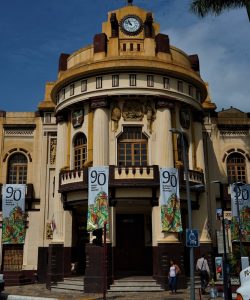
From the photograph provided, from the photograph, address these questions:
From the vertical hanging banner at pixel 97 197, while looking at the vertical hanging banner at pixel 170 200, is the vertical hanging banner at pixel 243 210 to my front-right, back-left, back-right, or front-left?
front-left

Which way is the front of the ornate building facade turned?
toward the camera

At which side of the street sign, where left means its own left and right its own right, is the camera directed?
front

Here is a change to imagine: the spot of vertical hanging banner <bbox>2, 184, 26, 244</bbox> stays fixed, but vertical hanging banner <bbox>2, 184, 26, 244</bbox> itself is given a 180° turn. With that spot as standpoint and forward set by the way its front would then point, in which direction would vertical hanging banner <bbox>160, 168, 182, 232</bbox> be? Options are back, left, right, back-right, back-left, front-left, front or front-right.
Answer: back-right

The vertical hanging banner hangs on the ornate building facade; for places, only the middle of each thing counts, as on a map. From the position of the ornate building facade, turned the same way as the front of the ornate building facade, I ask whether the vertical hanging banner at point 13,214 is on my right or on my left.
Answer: on my right

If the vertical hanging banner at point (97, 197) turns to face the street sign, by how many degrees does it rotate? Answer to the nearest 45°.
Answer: approximately 45° to its left

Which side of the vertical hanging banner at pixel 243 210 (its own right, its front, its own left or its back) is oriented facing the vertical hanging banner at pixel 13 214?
right

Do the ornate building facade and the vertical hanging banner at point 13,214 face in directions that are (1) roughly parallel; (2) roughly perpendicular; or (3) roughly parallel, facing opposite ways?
roughly parallel

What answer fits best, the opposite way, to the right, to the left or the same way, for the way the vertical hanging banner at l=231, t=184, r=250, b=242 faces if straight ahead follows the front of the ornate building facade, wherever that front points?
the same way

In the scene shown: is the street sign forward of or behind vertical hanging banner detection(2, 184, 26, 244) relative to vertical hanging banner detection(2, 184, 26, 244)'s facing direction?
forward

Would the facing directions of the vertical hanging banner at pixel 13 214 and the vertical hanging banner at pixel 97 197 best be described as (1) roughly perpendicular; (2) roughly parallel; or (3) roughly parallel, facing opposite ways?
roughly parallel

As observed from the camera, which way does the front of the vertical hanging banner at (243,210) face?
facing the viewer
